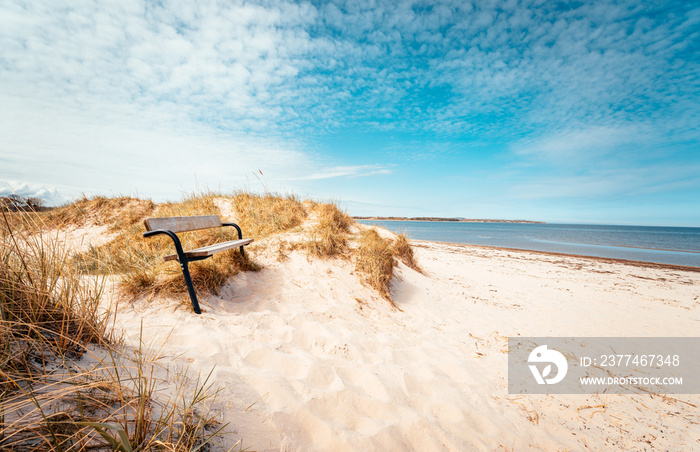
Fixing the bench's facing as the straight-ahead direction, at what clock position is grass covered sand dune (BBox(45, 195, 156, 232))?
The grass covered sand dune is roughly at 7 o'clock from the bench.

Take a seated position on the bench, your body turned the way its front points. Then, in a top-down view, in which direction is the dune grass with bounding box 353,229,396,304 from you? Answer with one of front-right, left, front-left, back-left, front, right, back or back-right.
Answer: front-left

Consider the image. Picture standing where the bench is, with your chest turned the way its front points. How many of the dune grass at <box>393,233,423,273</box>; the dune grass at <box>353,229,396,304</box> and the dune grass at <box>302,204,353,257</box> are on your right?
0

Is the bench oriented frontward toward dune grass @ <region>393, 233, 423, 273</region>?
no

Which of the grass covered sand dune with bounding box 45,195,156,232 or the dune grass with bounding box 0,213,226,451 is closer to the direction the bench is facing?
the dune grass

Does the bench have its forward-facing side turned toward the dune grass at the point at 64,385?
no

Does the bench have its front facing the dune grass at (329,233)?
no
